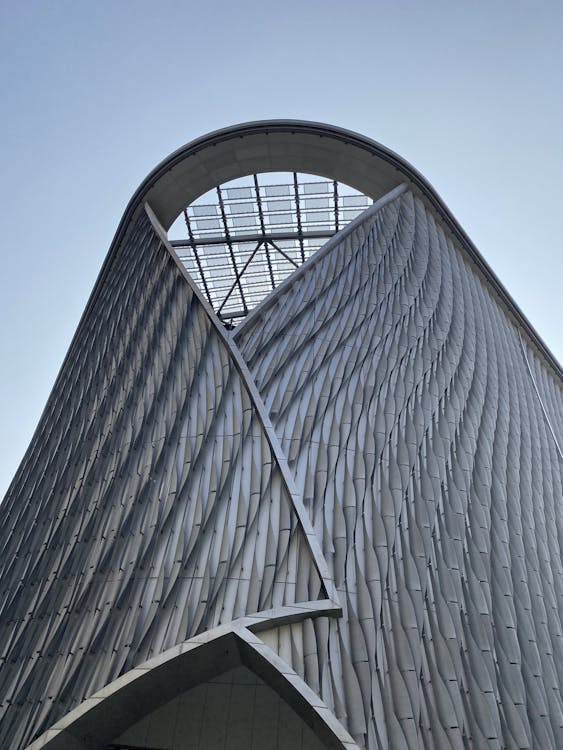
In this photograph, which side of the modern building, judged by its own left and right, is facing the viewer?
front
